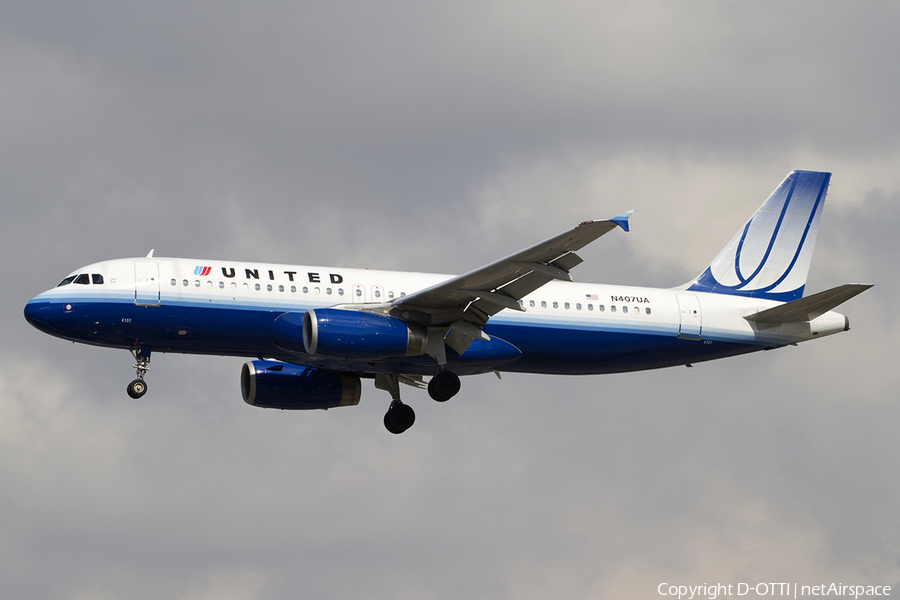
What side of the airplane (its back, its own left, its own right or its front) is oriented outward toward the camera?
left
